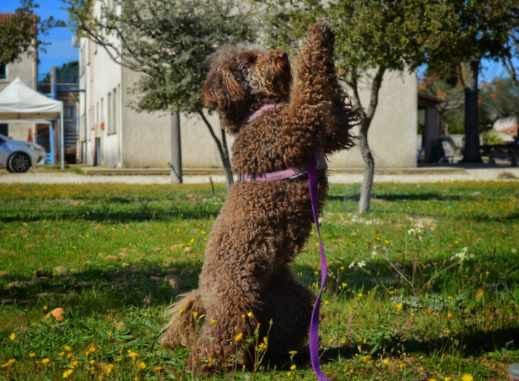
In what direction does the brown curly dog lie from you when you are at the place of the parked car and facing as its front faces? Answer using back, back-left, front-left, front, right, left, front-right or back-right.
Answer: right

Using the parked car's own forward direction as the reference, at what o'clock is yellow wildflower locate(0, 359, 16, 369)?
The yellow wildflower is roughly at 3 o'clock from the parked car.

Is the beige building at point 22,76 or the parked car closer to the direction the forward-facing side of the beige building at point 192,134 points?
the parked car

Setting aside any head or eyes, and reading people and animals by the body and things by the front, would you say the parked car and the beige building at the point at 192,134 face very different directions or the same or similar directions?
very different directions

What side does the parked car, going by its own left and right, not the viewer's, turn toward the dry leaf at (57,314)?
right

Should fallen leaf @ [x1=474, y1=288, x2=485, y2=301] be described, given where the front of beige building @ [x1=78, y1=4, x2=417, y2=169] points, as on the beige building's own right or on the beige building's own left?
on the beige building's own left
